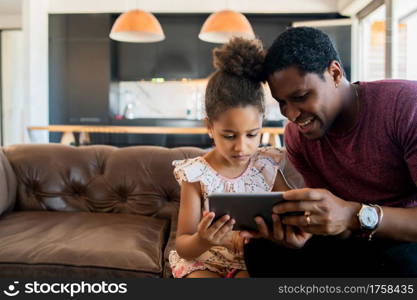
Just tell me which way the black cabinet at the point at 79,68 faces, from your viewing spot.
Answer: facing the viewer

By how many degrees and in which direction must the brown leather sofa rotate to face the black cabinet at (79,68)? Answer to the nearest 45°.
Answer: approximately 180°

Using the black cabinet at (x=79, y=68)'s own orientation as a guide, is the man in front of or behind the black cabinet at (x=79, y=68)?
in front

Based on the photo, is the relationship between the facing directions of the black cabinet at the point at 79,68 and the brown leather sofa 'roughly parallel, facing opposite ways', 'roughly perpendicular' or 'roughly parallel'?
roughly parallel

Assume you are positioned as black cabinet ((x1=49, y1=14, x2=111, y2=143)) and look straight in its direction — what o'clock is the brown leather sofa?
The brown leather sofa is roughly at 12 o'clock from the black cabinet.

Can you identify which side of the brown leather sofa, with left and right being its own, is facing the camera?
front

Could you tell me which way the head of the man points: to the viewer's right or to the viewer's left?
to the viewer's left

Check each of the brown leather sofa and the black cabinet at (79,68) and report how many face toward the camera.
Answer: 2

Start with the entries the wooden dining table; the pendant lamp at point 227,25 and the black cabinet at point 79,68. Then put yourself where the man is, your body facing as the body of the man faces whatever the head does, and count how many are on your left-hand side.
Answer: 0

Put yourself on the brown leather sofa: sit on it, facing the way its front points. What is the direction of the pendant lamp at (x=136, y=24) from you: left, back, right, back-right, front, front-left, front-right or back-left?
back

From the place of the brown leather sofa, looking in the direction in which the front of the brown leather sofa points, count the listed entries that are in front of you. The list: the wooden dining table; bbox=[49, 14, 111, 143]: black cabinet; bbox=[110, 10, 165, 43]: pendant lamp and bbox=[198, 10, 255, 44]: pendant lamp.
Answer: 0

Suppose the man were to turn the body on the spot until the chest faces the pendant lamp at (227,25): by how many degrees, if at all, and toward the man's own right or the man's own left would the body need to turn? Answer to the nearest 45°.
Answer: approximately 135° to the man's own right

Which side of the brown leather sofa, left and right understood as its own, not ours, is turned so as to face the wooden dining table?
back
